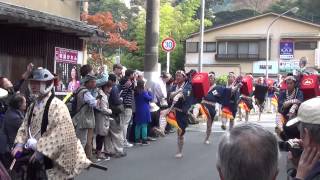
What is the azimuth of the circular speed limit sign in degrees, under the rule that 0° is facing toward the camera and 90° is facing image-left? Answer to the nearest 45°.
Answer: approximately 0°

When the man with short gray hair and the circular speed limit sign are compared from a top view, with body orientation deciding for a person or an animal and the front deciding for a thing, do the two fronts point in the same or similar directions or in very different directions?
very different directions

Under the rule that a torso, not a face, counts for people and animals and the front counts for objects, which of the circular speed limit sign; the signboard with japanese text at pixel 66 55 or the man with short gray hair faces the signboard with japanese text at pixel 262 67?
the man with short gray hair

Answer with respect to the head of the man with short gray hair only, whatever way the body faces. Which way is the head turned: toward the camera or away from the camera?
away from the camera

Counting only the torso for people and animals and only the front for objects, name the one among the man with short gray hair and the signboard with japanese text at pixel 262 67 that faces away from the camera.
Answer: the man with short gray hair

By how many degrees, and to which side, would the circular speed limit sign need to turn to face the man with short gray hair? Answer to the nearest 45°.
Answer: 0° — it already faces them

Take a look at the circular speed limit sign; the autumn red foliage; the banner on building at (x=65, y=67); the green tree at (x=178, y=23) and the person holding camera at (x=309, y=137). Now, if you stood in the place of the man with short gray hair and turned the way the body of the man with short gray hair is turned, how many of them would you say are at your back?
0

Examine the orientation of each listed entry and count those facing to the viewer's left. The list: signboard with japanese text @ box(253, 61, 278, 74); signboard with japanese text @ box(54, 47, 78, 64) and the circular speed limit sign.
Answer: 0

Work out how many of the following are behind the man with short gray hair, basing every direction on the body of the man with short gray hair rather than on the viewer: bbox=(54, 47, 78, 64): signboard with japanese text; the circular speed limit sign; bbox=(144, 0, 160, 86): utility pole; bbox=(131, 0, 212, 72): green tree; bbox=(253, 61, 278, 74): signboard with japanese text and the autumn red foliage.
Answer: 0

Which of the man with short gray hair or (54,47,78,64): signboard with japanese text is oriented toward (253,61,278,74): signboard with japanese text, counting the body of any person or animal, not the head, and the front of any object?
the man with short gray hair

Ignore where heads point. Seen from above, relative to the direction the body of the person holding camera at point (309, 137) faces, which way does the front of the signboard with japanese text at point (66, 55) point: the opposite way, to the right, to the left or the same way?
the opposite way

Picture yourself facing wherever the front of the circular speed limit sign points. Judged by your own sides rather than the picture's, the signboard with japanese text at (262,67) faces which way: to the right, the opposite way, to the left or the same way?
the same way

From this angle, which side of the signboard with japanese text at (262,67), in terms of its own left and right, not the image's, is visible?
front

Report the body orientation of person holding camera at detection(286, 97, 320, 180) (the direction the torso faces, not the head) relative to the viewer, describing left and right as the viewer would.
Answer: facing to the left of the viewer

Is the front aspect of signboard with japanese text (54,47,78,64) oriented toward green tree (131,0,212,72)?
no

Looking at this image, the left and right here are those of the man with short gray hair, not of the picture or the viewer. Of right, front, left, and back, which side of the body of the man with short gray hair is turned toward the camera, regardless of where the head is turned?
back
